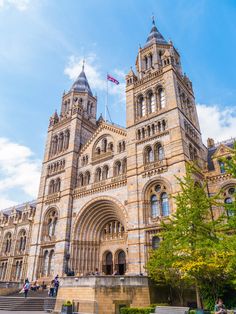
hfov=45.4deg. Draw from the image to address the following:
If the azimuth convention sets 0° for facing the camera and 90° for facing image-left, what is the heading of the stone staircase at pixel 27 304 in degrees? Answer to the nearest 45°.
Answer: approximately 0°

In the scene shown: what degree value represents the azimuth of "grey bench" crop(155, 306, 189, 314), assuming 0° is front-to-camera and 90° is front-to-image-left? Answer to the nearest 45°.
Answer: approximately 0°

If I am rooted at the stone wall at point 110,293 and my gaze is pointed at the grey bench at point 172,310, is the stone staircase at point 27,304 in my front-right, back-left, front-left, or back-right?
back-right

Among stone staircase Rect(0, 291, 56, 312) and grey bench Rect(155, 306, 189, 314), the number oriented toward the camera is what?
2

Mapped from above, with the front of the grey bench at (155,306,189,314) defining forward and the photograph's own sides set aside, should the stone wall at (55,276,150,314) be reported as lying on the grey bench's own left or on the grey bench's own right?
on the grey bench's own right

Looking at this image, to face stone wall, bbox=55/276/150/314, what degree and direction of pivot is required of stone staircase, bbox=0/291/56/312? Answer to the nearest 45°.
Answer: approximately 45° to its left

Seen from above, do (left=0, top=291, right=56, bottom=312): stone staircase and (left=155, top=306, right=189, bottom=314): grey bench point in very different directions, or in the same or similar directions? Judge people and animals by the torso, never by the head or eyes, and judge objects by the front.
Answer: same or similar directions

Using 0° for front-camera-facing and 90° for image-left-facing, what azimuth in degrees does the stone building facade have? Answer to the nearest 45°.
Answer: approximately 45°

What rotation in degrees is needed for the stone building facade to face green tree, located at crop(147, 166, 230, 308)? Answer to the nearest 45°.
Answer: approximately 45° to its left

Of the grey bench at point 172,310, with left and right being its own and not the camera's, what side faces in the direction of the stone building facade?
back

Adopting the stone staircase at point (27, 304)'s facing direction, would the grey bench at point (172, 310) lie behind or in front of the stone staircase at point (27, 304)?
in front

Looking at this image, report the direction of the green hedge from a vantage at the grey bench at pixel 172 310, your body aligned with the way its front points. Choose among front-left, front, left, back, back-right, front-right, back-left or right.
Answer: back-right
